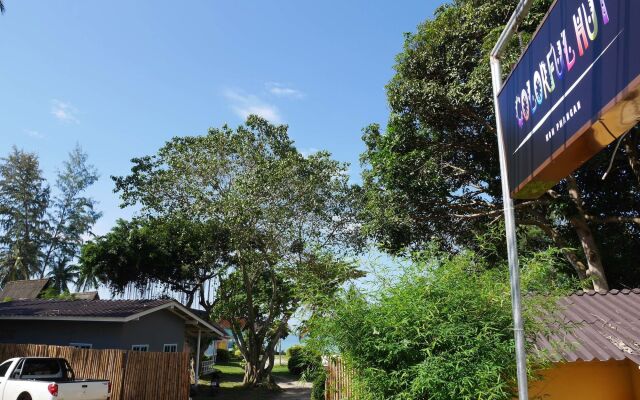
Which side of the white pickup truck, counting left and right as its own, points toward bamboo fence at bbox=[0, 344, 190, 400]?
right

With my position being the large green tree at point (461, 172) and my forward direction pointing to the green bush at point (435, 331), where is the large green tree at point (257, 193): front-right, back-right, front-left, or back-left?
back-right

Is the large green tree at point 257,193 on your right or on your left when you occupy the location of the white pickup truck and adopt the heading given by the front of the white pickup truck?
on your right

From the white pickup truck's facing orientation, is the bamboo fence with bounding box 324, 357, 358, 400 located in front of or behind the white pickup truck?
behind

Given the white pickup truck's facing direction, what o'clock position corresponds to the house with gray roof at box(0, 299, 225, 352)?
The house with gray roof is roughly at 2 o'clock from the white pickup truck.

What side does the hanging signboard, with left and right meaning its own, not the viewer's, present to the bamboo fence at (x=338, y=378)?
right

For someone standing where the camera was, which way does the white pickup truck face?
facing away from the viewer and to the left of the viewer

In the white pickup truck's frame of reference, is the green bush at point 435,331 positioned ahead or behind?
behind

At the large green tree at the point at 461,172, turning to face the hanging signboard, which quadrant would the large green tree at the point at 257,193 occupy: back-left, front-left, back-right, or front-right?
back-right

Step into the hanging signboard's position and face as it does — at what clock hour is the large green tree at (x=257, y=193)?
The large green tree is roughly at 3 o'clock from the hanging signboard.

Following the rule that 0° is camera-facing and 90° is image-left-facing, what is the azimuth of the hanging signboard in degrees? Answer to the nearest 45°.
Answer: approximately 45°

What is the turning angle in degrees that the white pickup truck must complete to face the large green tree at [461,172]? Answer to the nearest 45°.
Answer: approximately 180°
